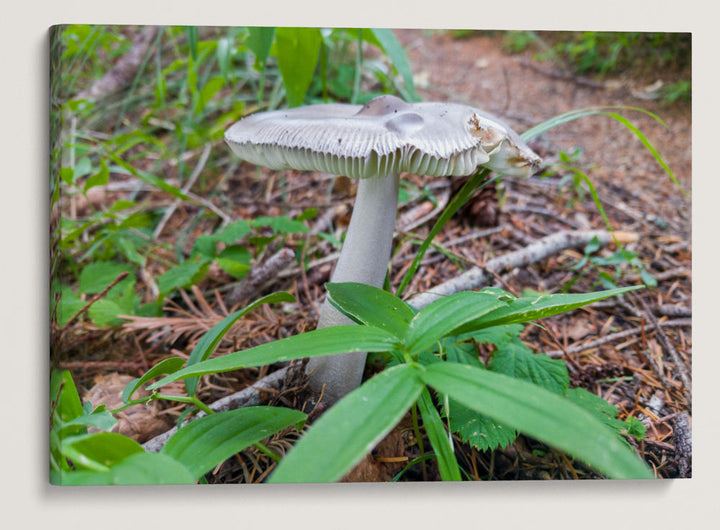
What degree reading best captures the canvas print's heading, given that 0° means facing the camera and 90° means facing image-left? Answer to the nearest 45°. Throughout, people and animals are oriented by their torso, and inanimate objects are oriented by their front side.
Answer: approximately 0°
